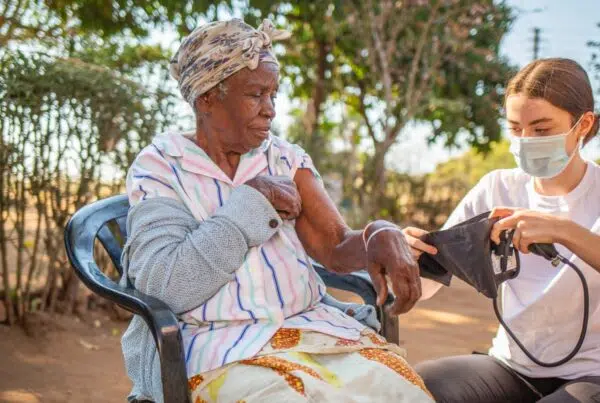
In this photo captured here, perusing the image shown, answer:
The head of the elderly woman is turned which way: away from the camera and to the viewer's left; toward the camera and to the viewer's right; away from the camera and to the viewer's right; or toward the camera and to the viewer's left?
toward the camera and to the viewer's right

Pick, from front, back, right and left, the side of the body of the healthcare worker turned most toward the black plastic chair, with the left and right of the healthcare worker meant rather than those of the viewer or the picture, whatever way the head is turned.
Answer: front

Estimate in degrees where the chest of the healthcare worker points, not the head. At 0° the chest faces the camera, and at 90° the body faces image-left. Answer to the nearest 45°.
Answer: approximately 45°

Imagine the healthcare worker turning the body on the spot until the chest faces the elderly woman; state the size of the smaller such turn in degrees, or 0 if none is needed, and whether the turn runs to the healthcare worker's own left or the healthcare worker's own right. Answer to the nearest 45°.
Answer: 0° — they already face them

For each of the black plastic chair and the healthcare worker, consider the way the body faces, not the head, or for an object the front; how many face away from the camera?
0

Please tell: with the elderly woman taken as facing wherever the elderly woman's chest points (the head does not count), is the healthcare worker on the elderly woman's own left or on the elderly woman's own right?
on the elderly woman's own left

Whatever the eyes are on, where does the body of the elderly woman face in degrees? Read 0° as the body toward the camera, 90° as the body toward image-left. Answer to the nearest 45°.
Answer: approximately 315°
